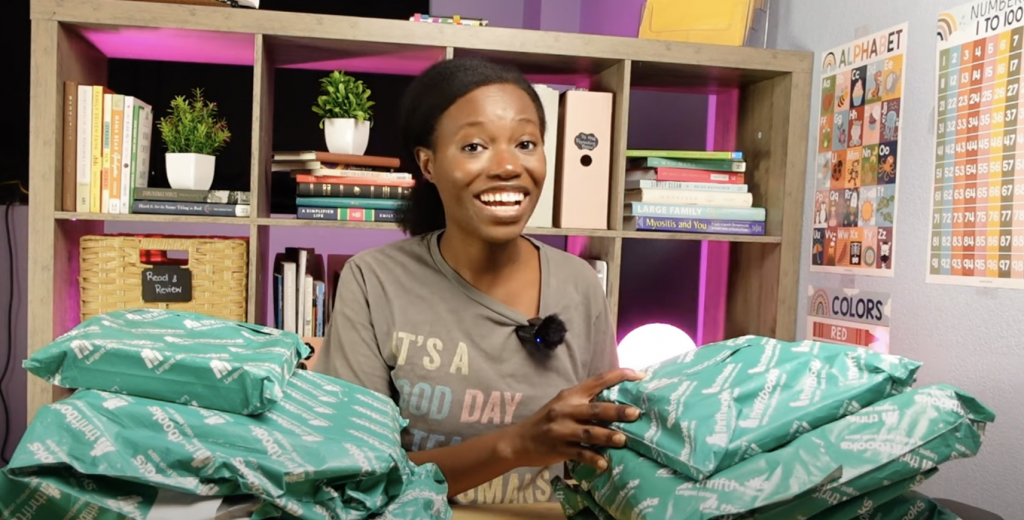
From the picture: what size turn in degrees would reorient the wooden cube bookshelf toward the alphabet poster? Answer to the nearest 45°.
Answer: approximately 90° to its left

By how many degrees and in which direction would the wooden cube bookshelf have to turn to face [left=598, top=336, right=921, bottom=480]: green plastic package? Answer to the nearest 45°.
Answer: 0° — it already faces it

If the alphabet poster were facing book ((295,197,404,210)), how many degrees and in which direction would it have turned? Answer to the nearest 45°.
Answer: approximately 45° to its right

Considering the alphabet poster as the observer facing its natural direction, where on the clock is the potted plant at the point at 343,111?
The potted plant is roughly at 1 o'clock from the alphabet poster.

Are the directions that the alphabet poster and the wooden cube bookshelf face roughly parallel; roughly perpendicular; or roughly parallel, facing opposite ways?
roughly perpendicular

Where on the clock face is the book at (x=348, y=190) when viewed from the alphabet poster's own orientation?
The book is roughly at 1 o'clock from the alphabet poster.

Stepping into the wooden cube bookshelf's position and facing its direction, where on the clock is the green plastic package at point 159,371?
The green plastic package is roughly at 12 o'clock from the wooden cube bookshelf.

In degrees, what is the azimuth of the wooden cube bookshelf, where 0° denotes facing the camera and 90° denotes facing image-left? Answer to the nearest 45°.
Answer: approximately 0°

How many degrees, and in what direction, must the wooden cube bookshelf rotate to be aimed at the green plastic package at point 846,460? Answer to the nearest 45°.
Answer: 0° — it already faces it

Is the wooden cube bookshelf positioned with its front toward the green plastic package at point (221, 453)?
yes

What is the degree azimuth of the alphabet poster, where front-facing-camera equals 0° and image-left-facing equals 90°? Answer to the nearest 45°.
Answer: approximately 45°
